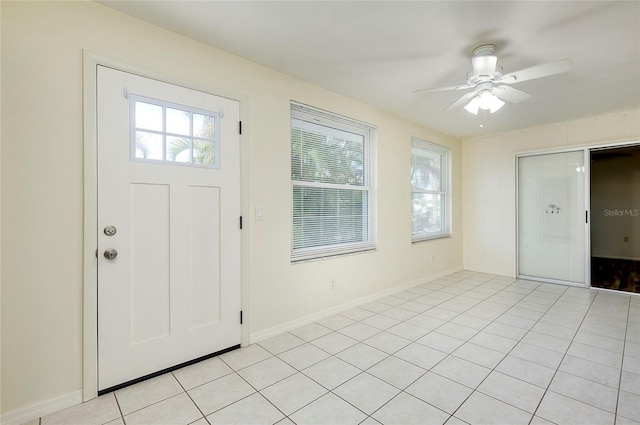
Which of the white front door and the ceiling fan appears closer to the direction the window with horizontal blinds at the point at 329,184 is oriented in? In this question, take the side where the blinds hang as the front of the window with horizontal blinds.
the ceiling fan

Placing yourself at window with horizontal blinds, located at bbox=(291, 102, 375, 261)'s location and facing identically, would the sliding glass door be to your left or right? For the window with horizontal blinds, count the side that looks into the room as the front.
on your left

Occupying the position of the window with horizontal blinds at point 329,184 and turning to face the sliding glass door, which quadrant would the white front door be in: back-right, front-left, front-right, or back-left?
back-right

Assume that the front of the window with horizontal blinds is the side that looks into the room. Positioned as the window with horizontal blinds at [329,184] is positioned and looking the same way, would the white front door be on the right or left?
on its right

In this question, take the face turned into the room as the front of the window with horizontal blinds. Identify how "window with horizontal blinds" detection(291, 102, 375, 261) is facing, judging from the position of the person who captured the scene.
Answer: facing the viewer and to the right of the viewer

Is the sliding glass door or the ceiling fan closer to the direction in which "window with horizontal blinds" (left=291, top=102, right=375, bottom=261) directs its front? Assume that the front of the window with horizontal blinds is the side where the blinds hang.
the ceiling fan

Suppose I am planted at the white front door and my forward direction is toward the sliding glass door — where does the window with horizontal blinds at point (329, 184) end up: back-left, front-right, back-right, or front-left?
front-left

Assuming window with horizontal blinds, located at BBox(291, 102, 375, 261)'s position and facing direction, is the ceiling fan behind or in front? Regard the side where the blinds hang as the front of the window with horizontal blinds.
in front
